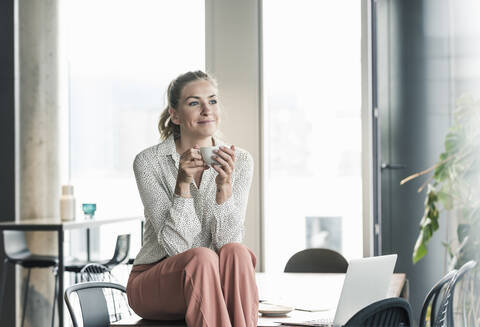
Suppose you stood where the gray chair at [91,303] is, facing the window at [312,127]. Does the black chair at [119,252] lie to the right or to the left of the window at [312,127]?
left

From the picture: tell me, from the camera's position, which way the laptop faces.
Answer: facing away from the viewer and to the left of the viewer

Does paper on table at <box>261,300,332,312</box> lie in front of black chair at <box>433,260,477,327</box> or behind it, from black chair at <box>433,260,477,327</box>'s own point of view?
in front

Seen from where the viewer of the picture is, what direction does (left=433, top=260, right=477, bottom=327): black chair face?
facing to the left of the viewer

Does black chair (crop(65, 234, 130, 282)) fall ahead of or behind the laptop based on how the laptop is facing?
ahead

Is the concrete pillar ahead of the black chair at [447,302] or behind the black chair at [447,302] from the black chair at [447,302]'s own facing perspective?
ahead

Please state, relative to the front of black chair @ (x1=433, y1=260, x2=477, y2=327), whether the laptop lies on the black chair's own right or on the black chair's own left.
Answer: on the black chair's own left

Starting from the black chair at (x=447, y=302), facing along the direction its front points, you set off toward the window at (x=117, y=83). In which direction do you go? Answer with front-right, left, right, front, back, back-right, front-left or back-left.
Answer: front-right
